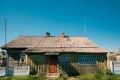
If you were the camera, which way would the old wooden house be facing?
facing the viewer

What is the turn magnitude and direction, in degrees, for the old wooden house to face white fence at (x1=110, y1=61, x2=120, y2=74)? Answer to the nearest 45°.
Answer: approximately 90° to its left
